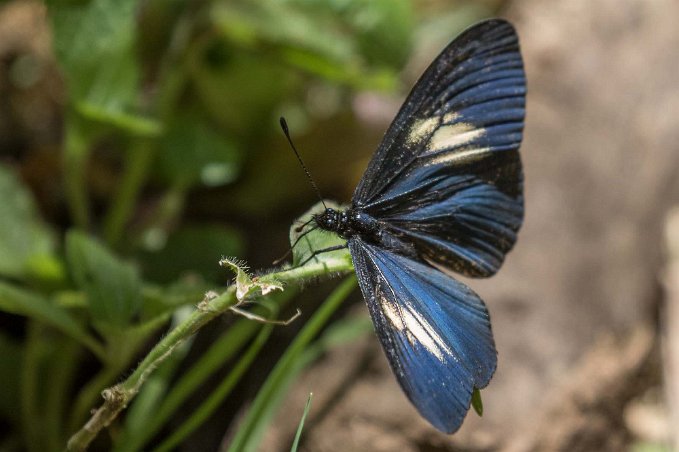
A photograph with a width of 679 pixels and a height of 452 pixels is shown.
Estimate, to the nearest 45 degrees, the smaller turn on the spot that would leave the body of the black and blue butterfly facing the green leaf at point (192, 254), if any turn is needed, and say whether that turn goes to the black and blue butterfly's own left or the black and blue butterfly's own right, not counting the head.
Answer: approximately 45° to the black and blue butterfly's own right

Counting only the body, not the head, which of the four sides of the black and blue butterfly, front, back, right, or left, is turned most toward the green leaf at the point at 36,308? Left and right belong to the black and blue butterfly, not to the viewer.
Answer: front

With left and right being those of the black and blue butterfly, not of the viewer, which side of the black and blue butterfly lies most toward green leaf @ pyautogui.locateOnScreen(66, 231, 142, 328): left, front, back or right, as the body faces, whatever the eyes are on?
front

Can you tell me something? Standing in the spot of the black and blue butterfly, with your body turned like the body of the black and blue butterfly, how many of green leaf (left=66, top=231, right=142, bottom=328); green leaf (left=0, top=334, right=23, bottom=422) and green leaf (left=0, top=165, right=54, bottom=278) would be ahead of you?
3

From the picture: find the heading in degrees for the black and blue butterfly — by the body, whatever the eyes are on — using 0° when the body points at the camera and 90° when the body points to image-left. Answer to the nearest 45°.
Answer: approximately 90°
